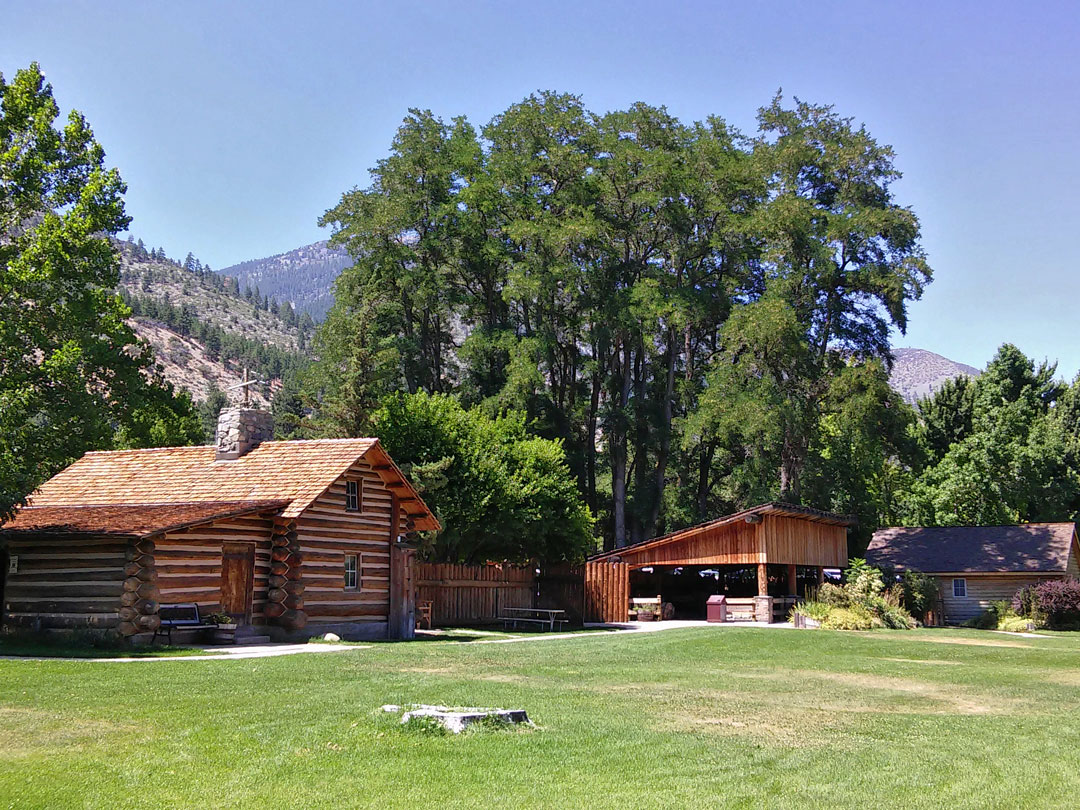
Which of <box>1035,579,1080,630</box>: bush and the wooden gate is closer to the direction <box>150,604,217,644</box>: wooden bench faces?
the bush

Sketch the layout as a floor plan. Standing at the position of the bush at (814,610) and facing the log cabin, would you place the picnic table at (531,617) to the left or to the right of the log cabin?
right

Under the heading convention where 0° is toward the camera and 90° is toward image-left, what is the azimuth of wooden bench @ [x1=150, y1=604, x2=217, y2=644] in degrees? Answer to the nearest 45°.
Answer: approximately 315°

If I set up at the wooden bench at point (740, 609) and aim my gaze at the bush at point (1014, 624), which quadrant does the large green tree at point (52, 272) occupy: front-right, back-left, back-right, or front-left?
back-right

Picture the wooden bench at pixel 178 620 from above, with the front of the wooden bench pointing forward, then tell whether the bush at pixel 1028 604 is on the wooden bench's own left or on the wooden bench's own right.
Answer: on the wooden bench's own left

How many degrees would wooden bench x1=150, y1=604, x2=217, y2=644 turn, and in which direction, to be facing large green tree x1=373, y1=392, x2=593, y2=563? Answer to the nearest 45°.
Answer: approximately 90° to its left

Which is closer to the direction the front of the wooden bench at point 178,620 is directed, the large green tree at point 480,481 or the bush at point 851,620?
the bush

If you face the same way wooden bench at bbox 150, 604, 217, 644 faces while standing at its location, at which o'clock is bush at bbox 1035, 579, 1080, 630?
The bush is roughly at 10 o'clock from the wooden bench.
